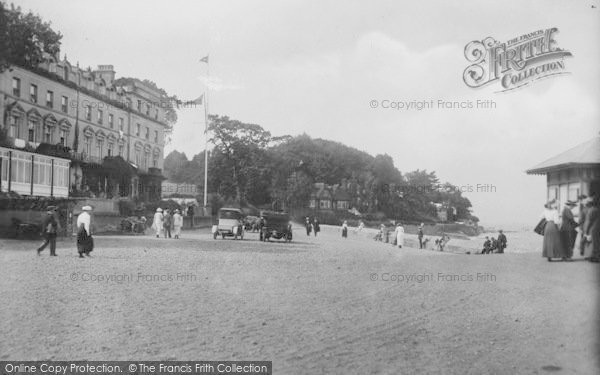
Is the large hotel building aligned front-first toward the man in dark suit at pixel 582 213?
yes

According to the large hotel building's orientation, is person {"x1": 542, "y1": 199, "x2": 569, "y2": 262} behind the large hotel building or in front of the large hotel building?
in front

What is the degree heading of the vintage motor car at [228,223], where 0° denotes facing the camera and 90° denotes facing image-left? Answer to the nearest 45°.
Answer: approximately 45°

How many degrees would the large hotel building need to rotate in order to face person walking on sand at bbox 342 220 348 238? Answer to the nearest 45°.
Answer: approximately 90° to its left

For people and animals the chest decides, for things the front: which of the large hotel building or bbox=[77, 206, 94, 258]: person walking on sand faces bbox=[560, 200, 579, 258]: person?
the large hotel building

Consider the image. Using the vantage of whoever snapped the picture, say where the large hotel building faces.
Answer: facing the viewer and to the right of the viewer

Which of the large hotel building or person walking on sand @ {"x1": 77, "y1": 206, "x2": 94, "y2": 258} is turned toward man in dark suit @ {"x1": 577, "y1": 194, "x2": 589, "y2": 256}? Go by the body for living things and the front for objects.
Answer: the large hotel building

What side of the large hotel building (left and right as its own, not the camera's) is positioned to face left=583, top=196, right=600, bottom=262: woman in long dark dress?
front

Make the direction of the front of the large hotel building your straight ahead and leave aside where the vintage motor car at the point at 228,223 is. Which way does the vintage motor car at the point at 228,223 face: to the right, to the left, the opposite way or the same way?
to the right
